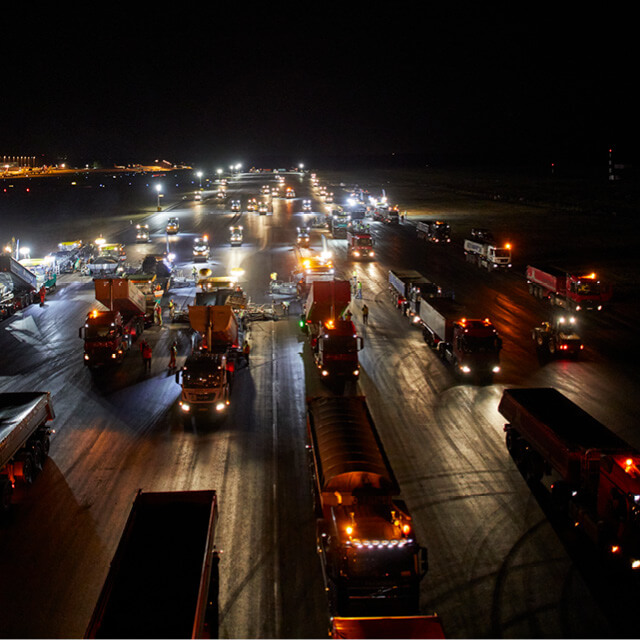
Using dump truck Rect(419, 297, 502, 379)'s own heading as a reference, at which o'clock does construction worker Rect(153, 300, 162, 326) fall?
The construction worker is roughly at 5 o'clock from the dump truck.

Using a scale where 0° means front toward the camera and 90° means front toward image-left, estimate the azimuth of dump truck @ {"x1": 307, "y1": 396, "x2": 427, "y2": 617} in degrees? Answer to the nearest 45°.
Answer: approximately 0°

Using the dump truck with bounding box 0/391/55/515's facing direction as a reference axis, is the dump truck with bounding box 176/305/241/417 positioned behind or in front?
behind

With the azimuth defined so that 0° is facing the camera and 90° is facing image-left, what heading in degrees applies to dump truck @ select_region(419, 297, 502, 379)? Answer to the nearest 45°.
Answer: approximately 315°

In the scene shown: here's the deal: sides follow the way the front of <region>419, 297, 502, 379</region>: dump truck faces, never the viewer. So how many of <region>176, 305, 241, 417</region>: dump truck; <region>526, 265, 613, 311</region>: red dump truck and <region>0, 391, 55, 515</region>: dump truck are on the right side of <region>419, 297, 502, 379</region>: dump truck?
2

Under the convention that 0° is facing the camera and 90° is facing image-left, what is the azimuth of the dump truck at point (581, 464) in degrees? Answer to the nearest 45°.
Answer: approximately 315°

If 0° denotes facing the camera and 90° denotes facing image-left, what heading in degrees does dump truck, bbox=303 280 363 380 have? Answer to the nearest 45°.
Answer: approximately 0°

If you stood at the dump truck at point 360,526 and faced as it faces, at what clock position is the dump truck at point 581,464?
the dump truck at point 581,464 is roughly at 8 o'clock from the dump truck at point 360,526.

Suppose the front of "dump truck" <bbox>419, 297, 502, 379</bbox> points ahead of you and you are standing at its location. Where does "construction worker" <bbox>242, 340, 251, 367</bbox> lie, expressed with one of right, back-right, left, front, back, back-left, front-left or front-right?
back-right

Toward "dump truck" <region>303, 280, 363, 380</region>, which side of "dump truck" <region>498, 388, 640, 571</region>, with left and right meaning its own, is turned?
back

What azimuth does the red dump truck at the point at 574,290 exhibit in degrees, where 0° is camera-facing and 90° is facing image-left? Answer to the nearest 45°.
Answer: approximately 315°
